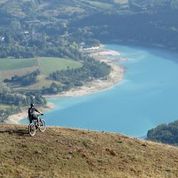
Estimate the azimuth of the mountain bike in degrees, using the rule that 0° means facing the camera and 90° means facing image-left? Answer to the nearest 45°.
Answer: approximately 225°
